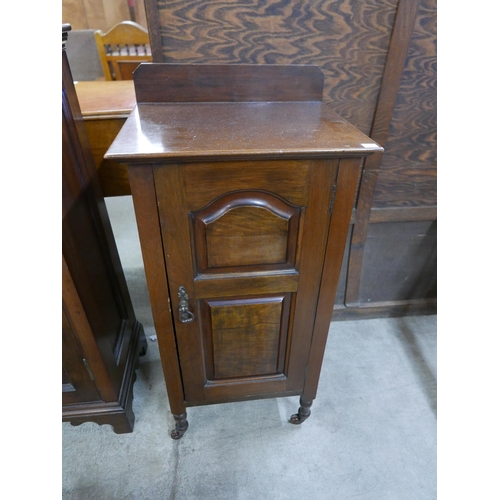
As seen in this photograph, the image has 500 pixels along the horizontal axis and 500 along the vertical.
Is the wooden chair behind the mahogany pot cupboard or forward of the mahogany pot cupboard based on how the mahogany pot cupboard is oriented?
behind

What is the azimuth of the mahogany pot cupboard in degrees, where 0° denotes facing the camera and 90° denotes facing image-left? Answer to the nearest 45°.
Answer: approximately 0°
